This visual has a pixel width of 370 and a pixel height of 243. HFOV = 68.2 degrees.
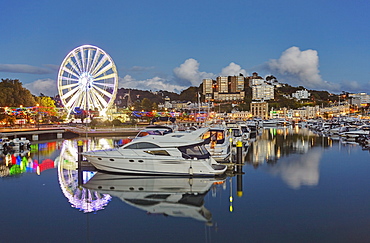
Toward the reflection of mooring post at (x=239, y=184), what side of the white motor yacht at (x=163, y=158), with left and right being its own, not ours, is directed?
back

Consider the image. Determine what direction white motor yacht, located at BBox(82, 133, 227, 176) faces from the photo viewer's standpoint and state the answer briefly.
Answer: facing to the left of the viewer

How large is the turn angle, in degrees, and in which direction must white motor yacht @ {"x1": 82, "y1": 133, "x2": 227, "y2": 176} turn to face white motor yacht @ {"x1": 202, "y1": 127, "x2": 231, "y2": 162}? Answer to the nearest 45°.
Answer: approximately 135° to its right

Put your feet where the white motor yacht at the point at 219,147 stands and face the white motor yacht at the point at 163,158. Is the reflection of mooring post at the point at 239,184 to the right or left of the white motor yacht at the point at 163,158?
left
